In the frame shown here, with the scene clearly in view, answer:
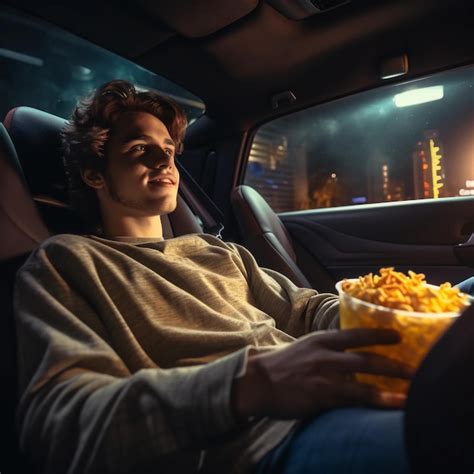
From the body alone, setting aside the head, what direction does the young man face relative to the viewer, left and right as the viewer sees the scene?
facing the viewer and to the right of the viewer
